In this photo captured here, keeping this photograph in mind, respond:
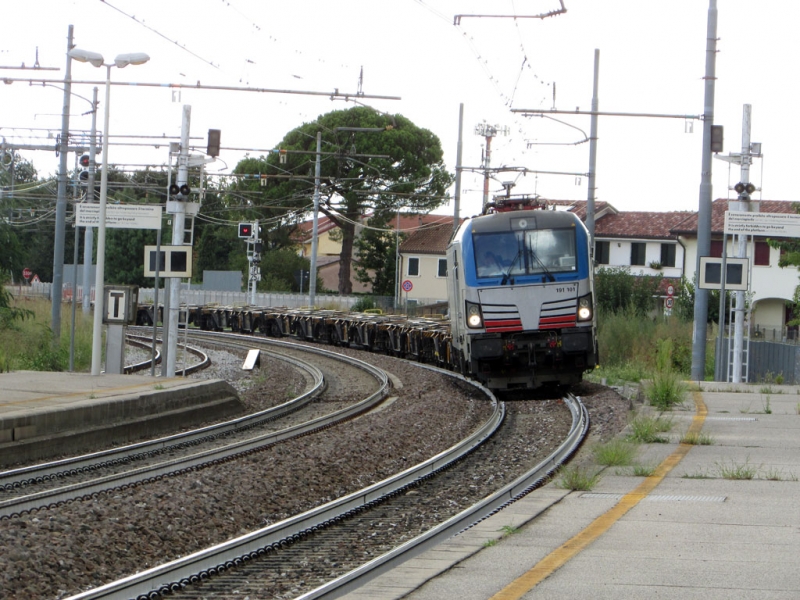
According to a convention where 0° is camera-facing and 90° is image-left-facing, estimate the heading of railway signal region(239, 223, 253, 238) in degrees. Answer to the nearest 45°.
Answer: approximately 0°

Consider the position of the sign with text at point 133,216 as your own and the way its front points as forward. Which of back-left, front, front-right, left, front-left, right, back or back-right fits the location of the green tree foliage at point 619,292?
back-left

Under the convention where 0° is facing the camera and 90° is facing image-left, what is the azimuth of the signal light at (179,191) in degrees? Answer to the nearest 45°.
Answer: approximately 0°

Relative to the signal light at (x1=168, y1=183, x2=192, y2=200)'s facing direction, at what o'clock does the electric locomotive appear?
The electric locomotive is roughly at 10 o'clock from the signal light.

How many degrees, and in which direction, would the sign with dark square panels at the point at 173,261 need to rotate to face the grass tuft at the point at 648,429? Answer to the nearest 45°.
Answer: approximately 45° to its left

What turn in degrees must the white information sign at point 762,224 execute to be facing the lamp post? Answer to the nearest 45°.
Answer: approximately 45° to its right

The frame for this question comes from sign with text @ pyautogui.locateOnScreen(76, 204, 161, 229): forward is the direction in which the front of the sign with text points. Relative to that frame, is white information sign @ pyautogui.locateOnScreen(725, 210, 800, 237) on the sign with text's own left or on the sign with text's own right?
on the sign with text's own left

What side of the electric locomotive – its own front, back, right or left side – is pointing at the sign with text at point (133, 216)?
right

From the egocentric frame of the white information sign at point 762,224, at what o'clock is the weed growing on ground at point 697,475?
The weed growing on ground is roughly at 12 o'clock from the white information sign.

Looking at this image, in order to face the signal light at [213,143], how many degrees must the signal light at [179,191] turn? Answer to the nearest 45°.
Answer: approximately 90° to its left
